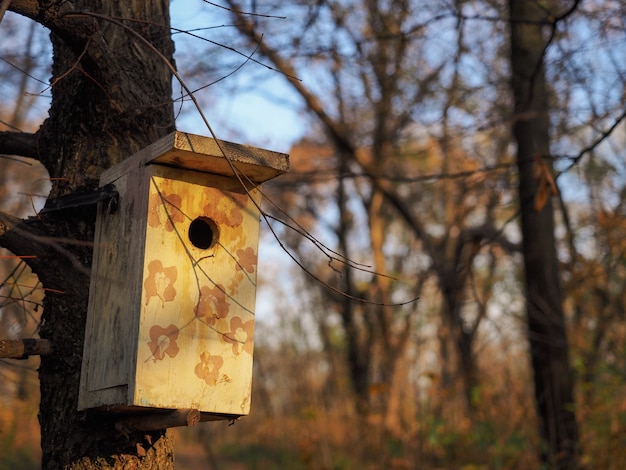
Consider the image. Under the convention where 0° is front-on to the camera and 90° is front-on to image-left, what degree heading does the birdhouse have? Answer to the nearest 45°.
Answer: approximately 315°

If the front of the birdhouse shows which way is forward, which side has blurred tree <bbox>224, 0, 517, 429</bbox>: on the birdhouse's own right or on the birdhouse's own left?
on the birdhouse's own left

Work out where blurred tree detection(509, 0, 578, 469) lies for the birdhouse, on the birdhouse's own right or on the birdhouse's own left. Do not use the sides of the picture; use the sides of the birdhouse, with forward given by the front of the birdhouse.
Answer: on the birdhouse's own left
